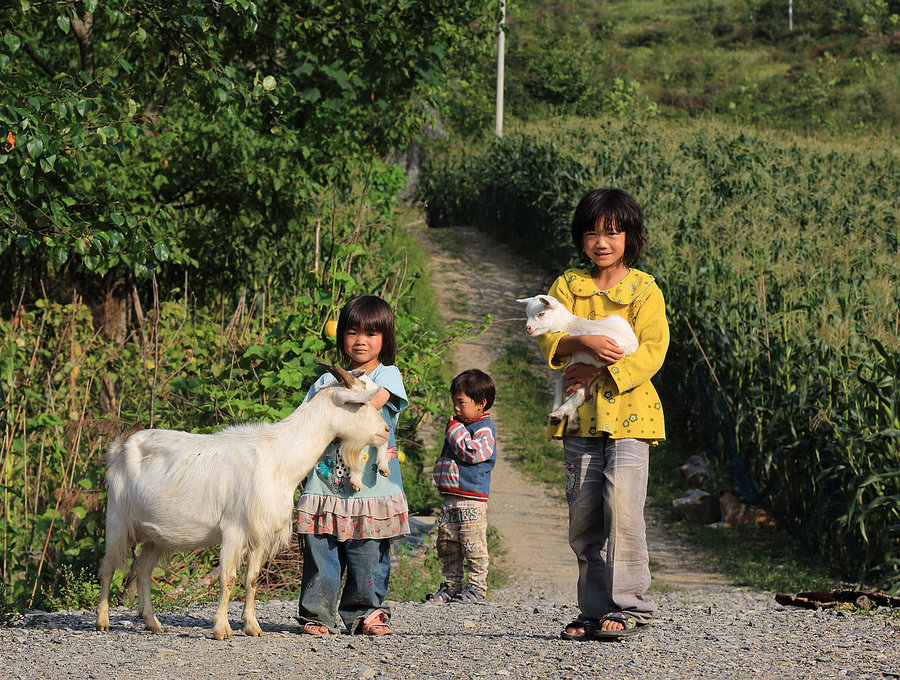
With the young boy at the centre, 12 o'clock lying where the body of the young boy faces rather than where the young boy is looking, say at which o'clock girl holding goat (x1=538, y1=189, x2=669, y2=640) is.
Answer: The girl holding goat is roughly at 10 o'clock from the young boy.

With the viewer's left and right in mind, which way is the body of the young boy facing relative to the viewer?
facing the viewer and to the left of the viewer

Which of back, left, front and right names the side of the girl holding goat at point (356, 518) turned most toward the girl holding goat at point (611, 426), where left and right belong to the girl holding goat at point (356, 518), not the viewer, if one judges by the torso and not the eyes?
left

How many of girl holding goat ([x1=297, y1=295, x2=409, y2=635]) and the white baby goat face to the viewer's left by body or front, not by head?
1

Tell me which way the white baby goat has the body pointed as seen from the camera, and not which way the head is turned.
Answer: to the viewer's left

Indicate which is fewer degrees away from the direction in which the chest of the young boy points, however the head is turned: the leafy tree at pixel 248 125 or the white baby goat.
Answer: the white baby goat

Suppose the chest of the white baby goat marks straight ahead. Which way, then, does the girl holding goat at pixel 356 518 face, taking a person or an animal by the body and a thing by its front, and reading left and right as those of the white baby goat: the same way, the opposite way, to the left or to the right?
to the left

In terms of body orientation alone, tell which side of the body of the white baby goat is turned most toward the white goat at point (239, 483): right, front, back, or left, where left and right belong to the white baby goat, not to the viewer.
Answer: front

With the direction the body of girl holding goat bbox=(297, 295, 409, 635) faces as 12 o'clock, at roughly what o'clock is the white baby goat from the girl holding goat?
The white baby goat is roughly at 10 o'clock from the girl holding goat.

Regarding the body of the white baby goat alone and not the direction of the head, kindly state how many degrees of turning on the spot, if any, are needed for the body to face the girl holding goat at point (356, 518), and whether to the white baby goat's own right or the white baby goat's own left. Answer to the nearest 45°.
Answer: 0° — it already faces them
